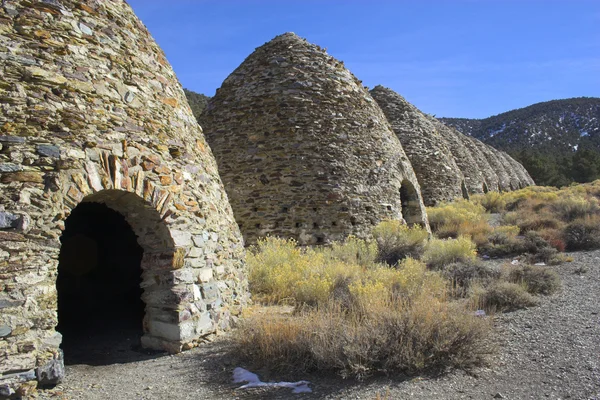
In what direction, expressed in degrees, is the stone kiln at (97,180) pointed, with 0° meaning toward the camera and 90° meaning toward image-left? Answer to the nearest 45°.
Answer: approximately 315°

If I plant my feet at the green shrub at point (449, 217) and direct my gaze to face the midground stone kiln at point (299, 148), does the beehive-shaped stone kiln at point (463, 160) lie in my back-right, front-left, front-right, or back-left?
back-right

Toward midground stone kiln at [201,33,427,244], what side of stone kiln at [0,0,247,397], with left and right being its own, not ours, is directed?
left

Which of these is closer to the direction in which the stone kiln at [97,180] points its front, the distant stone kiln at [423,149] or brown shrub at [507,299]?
the brown shrub

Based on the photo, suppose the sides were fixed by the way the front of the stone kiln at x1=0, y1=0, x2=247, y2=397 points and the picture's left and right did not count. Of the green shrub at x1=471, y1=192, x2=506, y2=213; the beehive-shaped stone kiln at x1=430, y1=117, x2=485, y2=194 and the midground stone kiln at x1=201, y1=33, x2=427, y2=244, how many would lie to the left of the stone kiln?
3

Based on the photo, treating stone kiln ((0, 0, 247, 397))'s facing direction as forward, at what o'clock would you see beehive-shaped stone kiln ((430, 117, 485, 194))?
The beehive-shaped stone kiln is roughly at 9 o'clock from the stone kiln.

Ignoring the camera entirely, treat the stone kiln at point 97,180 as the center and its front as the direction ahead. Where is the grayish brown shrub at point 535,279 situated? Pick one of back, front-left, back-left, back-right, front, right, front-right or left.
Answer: front-left

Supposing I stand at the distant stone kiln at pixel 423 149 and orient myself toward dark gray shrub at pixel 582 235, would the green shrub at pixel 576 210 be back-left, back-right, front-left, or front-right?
front-left

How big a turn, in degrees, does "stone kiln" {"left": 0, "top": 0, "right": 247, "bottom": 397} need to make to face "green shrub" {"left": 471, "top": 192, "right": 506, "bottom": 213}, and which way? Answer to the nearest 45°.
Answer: approximately 90° to its left

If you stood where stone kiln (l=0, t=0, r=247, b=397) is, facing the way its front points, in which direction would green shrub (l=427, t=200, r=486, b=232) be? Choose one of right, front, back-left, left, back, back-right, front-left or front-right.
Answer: left

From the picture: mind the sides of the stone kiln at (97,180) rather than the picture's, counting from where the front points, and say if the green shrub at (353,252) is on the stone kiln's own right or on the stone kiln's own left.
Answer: on the stone kiln's own left

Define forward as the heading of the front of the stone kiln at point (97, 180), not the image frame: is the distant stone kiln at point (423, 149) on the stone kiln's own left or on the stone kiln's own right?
on the stone kiln's own left

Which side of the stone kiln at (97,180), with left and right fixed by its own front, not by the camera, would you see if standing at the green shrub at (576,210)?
left
